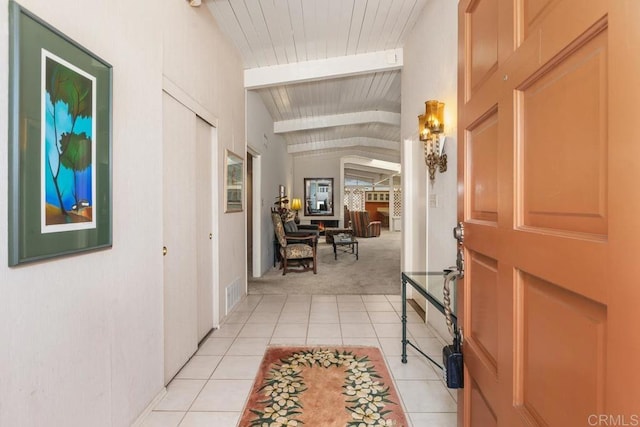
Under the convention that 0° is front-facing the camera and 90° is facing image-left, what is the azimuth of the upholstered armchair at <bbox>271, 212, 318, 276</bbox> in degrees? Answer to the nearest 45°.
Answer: approximately 270°

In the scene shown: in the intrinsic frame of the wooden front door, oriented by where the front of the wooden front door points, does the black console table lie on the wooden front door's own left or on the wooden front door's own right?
on the wooden front door's own right

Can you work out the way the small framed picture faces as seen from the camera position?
facing to the right of the viewer

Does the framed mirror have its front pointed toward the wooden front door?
yes

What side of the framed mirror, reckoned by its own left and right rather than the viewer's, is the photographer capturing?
front

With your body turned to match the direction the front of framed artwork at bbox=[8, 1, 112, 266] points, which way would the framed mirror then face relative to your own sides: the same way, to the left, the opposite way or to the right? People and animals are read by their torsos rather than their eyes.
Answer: to the right

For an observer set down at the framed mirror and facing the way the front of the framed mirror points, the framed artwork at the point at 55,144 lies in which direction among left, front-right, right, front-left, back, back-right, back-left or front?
front

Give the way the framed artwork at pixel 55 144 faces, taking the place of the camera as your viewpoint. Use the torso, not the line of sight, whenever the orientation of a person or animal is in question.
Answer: facing the viewer and to the right of the viewer

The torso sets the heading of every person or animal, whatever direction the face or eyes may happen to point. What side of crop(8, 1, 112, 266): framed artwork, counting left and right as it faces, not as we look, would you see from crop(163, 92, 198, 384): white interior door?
left

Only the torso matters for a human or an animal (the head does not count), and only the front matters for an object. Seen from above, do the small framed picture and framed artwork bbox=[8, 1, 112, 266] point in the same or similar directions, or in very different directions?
same or similar directions
